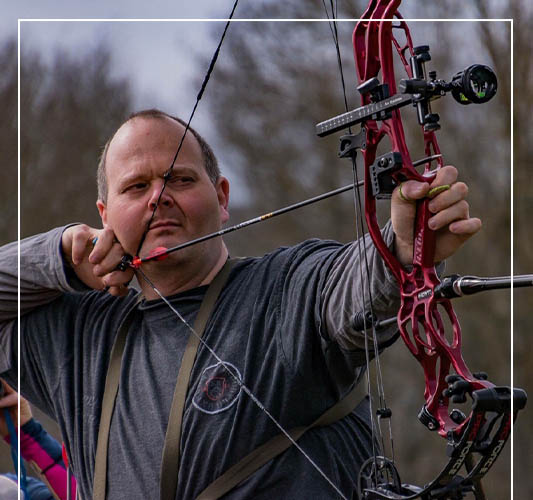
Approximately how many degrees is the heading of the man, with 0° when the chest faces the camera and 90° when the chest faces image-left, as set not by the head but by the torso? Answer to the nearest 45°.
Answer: approximately 0°

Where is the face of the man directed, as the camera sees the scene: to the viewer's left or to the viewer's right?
to the viewer's right
